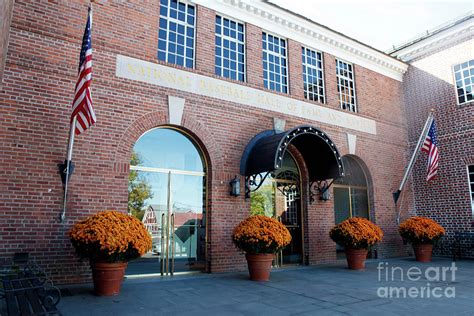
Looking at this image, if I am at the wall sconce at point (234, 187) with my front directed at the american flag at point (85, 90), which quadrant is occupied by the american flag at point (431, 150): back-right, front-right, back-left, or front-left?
back-left

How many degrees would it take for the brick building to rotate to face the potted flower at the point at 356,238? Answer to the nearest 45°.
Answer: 0° — it already faces it

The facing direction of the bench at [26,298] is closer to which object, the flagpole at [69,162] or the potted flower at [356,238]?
the potted flower
